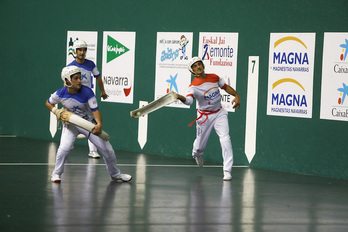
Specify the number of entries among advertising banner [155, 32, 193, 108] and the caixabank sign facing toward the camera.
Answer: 2

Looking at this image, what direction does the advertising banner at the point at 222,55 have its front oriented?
toward the camera

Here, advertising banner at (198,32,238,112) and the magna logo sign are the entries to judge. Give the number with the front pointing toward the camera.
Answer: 2

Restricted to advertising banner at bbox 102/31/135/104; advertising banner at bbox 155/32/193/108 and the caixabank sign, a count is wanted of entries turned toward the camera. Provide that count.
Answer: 3

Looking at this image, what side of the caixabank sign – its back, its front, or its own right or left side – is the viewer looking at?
front

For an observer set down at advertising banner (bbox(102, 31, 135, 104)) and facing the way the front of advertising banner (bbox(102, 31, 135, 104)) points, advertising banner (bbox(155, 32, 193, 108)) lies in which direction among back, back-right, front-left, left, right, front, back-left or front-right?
front-left

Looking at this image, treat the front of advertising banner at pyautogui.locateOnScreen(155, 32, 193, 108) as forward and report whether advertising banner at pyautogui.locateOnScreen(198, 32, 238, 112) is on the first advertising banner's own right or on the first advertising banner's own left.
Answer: on the first advertising banner's own left

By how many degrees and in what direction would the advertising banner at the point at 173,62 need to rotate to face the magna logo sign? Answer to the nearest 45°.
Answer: approximately 45° to its left

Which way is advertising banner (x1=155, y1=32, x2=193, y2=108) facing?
toward the camera

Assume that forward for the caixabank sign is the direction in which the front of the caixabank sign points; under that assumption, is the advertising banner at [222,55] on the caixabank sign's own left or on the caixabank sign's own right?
on the caixabank sign's own right

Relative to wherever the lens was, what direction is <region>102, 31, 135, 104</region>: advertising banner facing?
facing the viewer
